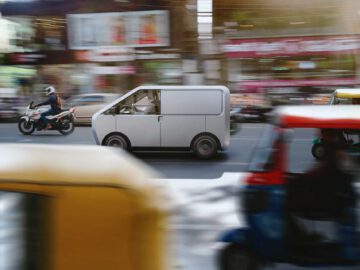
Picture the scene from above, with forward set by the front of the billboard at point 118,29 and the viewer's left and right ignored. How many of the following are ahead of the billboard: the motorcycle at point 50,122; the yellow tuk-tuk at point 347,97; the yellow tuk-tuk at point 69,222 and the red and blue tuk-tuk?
4

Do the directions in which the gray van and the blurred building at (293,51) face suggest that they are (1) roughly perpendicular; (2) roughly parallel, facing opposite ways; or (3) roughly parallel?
roughly perpendicular

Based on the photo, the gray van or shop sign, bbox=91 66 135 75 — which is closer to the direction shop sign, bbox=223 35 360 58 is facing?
the gray van

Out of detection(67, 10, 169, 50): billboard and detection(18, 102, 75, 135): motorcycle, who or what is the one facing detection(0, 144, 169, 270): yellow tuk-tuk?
the billboard

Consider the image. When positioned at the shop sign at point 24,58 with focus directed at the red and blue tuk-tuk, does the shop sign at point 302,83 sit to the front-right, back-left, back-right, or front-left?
front-left

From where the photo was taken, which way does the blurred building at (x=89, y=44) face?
toward the camera

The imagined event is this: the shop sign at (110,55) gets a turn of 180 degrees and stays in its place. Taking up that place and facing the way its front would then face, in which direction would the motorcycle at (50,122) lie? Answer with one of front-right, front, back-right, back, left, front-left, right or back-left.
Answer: back

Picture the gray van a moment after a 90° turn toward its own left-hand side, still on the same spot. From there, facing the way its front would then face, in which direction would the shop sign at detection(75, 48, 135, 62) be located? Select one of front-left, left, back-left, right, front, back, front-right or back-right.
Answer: back

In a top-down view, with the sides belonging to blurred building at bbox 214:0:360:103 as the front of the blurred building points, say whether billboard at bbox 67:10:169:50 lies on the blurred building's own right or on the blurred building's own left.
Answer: on the blurred building's own right

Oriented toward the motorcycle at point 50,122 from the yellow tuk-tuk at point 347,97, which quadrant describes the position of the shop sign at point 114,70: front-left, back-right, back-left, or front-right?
front-right

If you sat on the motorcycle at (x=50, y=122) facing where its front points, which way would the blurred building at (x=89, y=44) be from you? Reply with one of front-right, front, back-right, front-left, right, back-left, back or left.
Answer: right

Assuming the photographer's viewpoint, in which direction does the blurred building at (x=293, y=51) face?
facing the viewer

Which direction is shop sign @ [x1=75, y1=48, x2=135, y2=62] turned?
toward the camera

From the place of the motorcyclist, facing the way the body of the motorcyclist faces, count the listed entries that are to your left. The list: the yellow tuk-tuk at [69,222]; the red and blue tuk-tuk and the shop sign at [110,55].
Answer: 2

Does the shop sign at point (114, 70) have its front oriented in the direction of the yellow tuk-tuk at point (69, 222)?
yes

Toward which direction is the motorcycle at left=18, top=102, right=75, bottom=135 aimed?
to the viewer's left

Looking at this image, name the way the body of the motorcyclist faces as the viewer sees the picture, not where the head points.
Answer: to the viewer's left

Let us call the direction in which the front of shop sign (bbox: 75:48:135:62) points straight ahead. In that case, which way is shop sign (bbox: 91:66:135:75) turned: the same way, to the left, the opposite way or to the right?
the same way

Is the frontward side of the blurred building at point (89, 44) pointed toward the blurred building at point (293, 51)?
no

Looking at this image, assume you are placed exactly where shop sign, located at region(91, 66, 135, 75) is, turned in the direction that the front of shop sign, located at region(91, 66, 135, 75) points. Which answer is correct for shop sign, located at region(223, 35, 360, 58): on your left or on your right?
on your left

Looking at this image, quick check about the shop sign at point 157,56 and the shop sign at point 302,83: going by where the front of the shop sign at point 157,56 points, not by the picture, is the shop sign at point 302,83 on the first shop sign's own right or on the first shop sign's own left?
on the first shop sign's own left

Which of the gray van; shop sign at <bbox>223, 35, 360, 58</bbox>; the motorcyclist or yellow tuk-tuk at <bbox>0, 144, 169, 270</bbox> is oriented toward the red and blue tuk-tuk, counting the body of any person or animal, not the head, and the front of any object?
the shop sign
